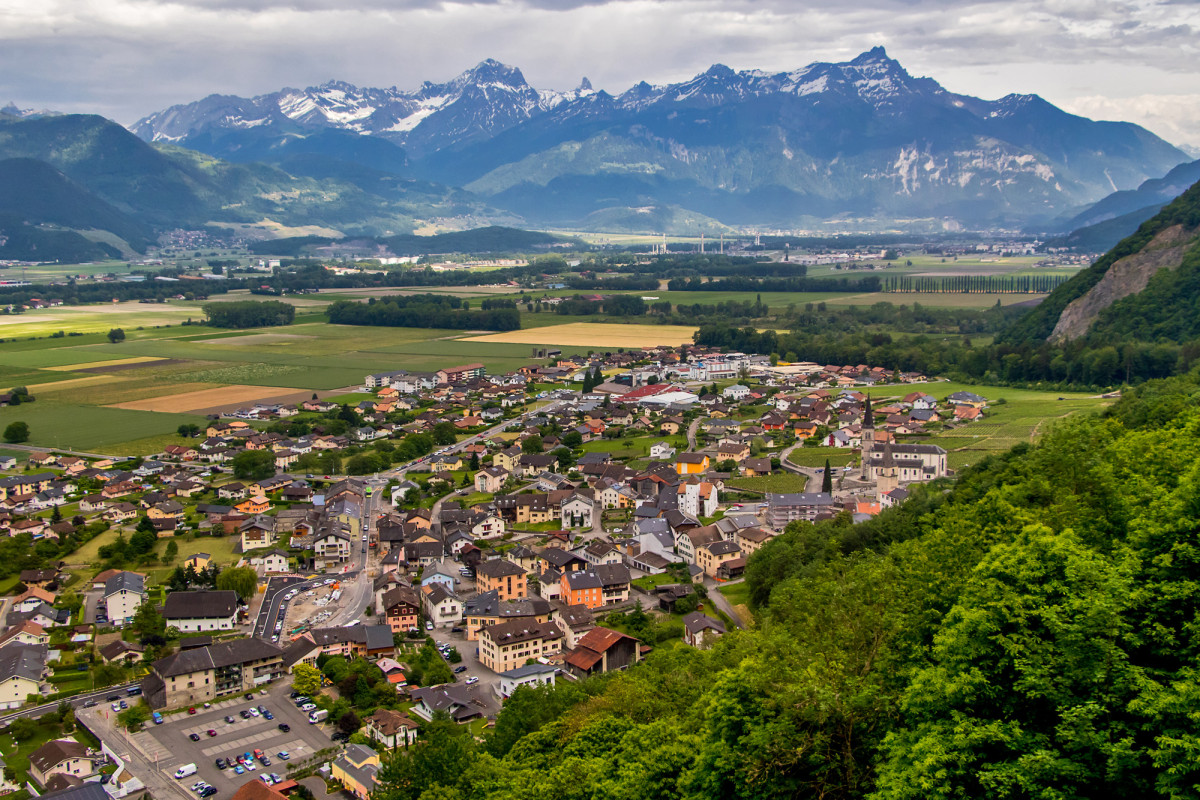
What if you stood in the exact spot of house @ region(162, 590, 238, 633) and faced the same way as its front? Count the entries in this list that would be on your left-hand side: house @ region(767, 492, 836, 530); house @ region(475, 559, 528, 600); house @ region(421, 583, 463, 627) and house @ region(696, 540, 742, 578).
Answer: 4

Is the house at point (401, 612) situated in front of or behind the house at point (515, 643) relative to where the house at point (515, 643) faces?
behind

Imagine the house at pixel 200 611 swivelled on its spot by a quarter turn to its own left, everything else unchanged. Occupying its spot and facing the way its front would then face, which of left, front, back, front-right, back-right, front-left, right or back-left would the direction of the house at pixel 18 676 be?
back-right

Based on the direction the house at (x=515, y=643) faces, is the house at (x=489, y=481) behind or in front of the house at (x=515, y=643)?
behind

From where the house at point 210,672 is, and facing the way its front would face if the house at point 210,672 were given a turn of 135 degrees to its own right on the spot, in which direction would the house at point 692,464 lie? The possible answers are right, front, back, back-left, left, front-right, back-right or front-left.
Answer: back-right

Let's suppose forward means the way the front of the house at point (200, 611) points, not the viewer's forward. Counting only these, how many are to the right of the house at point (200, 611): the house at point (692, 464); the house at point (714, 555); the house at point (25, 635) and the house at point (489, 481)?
1

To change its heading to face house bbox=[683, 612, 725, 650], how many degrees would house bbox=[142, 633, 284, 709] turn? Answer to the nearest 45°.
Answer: approximately 45° to its left

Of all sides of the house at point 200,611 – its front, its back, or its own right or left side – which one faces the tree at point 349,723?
front

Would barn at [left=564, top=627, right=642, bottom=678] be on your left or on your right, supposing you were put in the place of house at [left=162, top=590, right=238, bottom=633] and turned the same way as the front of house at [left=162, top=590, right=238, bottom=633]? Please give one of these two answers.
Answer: on your left

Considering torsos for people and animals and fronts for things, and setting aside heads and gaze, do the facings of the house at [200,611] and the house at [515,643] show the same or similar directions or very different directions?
same or similar directions

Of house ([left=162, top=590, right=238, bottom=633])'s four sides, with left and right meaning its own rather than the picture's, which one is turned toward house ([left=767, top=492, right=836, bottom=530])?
left

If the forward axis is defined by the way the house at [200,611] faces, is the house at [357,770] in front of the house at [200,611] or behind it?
in front

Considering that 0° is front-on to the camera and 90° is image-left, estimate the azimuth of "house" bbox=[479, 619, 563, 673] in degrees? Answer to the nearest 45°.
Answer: approximately 315°

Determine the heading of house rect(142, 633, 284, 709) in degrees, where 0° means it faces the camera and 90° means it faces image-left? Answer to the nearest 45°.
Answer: approximately 315°

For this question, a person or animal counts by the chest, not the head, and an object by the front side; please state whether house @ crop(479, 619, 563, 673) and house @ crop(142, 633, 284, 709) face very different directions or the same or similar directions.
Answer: same or similar directions

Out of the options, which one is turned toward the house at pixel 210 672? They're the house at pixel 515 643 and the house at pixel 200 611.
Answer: the house at pixel 200 611

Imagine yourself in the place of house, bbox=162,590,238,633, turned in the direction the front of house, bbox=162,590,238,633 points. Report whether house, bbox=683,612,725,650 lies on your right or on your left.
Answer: on your left

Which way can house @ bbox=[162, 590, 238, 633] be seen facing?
toward the camera

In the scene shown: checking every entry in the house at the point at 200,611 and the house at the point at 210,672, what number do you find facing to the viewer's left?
0
